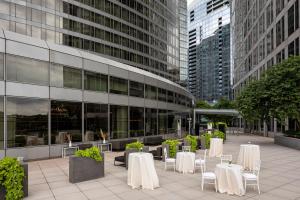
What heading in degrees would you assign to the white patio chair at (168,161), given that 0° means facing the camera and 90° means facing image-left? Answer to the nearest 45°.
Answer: approximately 270°

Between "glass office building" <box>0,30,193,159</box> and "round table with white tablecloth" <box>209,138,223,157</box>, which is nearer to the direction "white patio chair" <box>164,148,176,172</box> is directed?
the round table with white tablecloth

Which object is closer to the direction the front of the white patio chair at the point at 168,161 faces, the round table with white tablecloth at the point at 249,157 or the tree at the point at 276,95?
the round table with white tablecloth

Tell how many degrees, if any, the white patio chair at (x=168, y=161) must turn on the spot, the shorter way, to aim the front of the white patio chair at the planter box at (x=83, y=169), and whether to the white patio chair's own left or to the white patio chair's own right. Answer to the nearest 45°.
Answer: approximately 135° to the white patio chair's own right

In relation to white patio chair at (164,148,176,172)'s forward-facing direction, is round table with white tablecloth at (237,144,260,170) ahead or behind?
ahead

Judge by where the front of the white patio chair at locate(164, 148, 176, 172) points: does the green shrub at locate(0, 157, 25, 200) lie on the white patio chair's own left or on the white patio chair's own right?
on the white patio chair's own right

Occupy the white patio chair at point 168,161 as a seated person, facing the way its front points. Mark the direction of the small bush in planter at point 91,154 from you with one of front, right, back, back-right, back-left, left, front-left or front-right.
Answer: back-right

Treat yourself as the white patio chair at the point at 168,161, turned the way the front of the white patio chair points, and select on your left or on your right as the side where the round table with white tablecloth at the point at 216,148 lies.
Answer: on your left

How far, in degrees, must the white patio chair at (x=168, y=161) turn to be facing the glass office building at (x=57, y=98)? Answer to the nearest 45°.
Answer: approximately 135° to its left
